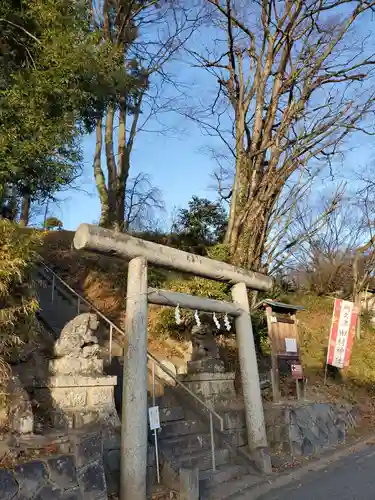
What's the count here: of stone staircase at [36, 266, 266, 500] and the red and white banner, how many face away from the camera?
0

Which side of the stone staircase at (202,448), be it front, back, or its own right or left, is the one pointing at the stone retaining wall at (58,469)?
right

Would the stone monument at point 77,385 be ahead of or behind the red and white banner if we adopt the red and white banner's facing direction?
ahead

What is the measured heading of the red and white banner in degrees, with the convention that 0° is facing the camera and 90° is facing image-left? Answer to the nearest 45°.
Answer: approximately 0°

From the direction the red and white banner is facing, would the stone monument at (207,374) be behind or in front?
in front

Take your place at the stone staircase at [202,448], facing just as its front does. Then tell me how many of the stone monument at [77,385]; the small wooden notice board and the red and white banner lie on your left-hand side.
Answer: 2

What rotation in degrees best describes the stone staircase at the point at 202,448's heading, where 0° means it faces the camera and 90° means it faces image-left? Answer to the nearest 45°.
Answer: approximately 315°

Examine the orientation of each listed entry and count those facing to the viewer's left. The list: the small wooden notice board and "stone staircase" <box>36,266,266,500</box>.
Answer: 0

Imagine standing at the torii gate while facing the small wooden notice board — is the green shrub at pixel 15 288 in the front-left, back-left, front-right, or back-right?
back-left
